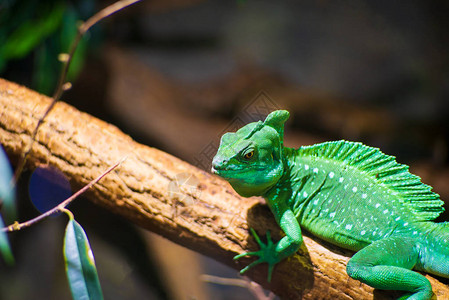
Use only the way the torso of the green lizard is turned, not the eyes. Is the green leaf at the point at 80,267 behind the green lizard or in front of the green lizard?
in front

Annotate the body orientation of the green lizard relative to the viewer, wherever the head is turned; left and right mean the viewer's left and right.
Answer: facing to the left of the viewer
